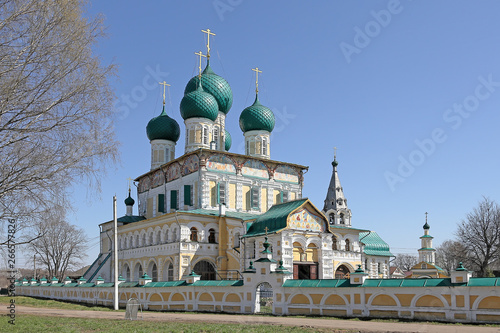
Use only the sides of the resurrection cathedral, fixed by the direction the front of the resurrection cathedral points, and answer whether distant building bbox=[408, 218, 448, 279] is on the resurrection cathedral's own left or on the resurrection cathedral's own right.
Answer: on the resurrection cathedral's own left

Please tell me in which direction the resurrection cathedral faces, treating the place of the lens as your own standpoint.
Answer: facing the viewer and to the right of the viewer
